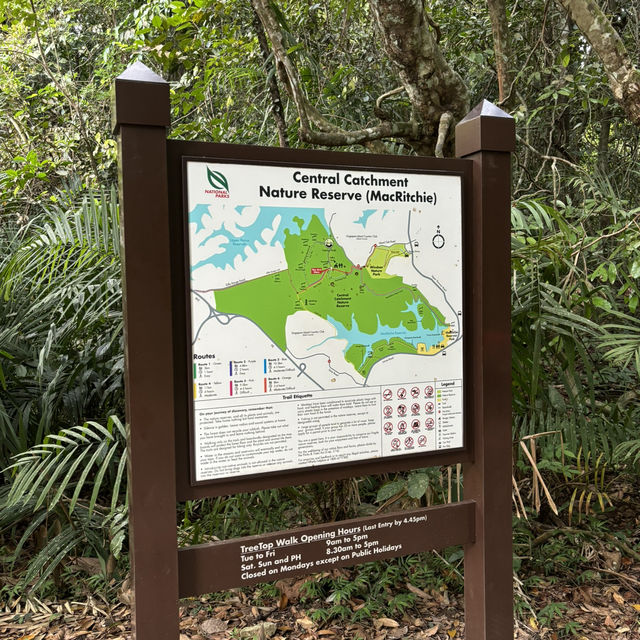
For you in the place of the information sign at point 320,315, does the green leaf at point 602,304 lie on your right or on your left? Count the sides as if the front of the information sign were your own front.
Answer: on your left

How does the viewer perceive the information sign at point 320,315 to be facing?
facing the viewer and to the right of the viewer

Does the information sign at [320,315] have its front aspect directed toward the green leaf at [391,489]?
no
